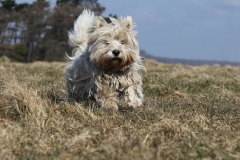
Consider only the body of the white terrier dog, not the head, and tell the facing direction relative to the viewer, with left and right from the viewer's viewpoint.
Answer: facing the viewer and to the right of the viewer
